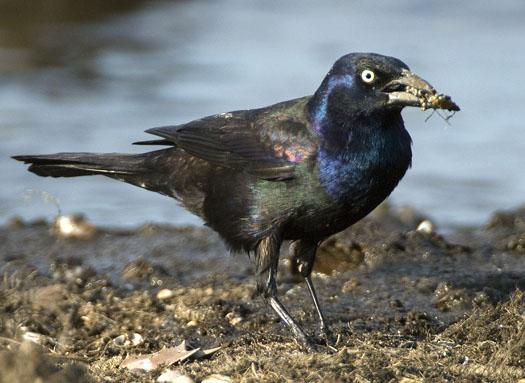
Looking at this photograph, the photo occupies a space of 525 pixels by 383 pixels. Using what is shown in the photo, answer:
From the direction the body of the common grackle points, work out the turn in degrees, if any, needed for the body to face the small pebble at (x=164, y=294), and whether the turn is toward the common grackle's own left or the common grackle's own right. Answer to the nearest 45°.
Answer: approximately 135° to the common grackle's own left

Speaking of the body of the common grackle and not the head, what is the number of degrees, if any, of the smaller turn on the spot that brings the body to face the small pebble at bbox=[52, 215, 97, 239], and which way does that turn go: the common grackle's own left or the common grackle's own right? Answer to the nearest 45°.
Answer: approximately 135° to the common grackle's own left

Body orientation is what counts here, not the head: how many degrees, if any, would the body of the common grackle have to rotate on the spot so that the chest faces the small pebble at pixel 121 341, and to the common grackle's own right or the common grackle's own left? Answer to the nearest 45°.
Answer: approximately 180°

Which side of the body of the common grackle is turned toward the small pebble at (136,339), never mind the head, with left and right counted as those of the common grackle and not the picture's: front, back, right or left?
back

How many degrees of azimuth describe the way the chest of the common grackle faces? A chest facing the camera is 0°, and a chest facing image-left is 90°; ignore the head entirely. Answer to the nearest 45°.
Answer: approximately 270°

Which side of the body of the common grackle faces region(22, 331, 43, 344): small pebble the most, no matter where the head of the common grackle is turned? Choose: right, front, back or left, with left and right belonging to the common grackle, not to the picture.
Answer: back
